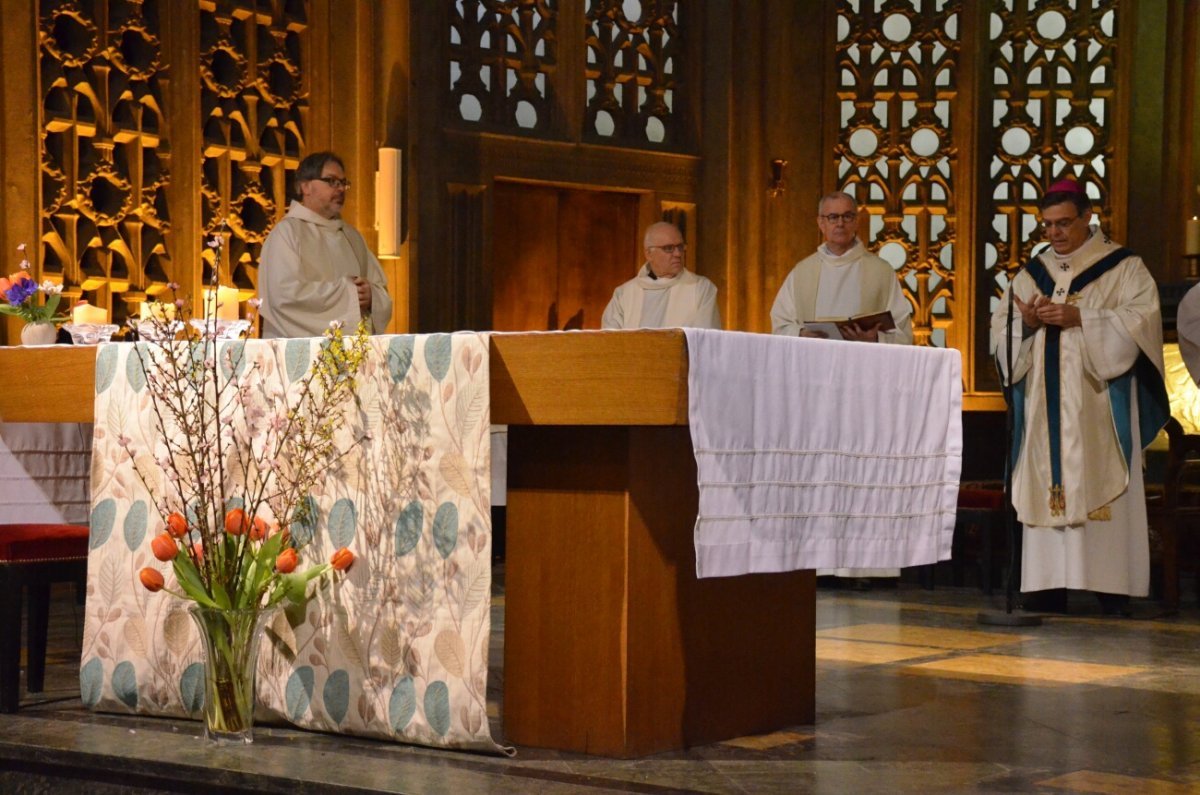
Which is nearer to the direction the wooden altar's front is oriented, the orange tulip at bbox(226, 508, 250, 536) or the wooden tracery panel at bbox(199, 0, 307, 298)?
the orange tulip

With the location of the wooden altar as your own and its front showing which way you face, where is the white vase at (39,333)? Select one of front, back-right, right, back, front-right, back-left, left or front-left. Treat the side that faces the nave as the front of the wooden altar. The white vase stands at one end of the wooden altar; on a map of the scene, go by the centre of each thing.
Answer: right

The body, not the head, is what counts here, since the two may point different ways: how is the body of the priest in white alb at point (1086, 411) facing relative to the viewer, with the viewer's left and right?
facing the viewer and to the left of the viewer

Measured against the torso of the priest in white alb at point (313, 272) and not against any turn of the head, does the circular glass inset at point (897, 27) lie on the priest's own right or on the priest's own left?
on the priest's own left

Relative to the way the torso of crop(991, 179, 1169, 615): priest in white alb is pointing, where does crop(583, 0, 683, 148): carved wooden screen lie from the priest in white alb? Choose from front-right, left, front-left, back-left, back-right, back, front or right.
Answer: right

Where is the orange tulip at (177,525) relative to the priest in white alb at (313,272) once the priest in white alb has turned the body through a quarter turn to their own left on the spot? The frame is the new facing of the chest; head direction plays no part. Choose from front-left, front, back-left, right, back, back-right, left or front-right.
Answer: back-right

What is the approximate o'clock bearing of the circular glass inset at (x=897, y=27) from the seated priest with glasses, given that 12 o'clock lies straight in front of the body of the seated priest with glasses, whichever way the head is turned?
The circular glass inset is roughly at 7 o'clock from the seated priest with glasses.

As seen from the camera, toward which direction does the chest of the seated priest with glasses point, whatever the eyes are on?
toward the camera

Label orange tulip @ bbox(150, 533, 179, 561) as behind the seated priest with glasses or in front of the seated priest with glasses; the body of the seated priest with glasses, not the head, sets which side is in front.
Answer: in front

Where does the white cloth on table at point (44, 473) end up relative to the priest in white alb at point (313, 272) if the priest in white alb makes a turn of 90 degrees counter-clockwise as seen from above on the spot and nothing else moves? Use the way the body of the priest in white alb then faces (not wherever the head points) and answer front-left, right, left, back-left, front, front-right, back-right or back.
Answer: back

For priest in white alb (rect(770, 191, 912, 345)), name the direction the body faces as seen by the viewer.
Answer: toward the camera

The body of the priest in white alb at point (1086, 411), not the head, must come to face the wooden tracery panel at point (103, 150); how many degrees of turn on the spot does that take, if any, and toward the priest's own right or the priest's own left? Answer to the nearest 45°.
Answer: approximately 45° to the priest's own right

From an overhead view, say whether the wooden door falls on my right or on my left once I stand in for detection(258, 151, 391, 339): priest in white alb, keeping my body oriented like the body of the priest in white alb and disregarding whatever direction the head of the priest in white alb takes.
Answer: on my left

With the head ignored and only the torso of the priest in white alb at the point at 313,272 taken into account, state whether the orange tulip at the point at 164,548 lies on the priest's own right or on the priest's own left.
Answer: on the priest's own right

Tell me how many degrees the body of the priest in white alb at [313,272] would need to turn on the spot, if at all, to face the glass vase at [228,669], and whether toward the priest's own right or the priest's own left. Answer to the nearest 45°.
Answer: approximately 45° to the priest's own right

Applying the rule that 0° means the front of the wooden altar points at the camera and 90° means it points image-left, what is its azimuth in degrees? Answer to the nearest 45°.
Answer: approximately 45°
